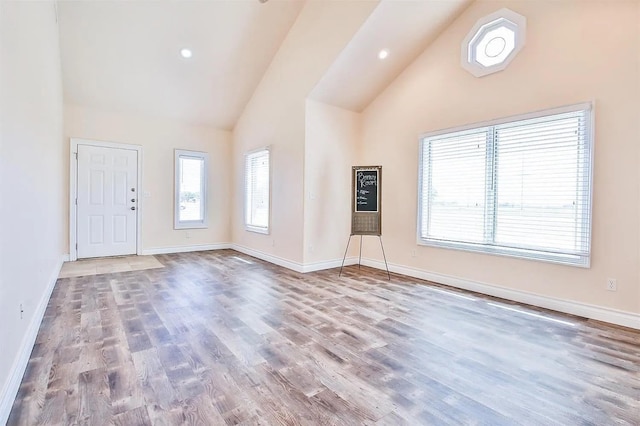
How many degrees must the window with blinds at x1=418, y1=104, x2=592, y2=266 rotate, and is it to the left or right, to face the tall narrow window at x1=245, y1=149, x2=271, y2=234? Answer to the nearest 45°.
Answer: approximately 45° to its right

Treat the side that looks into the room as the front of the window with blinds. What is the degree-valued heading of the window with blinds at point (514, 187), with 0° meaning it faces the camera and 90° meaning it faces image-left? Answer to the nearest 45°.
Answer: approximately 45°

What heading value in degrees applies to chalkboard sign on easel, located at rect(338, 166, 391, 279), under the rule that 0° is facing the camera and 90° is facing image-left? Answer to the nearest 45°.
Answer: approximately 0°

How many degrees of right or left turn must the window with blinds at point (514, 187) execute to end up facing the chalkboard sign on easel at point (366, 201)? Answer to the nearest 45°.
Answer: approximately 45° to its right

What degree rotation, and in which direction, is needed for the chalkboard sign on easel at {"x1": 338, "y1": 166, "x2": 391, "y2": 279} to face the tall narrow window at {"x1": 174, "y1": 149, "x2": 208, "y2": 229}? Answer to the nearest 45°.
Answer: approximately 90° to its right

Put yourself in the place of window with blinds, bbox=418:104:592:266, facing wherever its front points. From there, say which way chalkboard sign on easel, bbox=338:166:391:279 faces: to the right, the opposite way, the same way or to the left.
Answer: to the left
